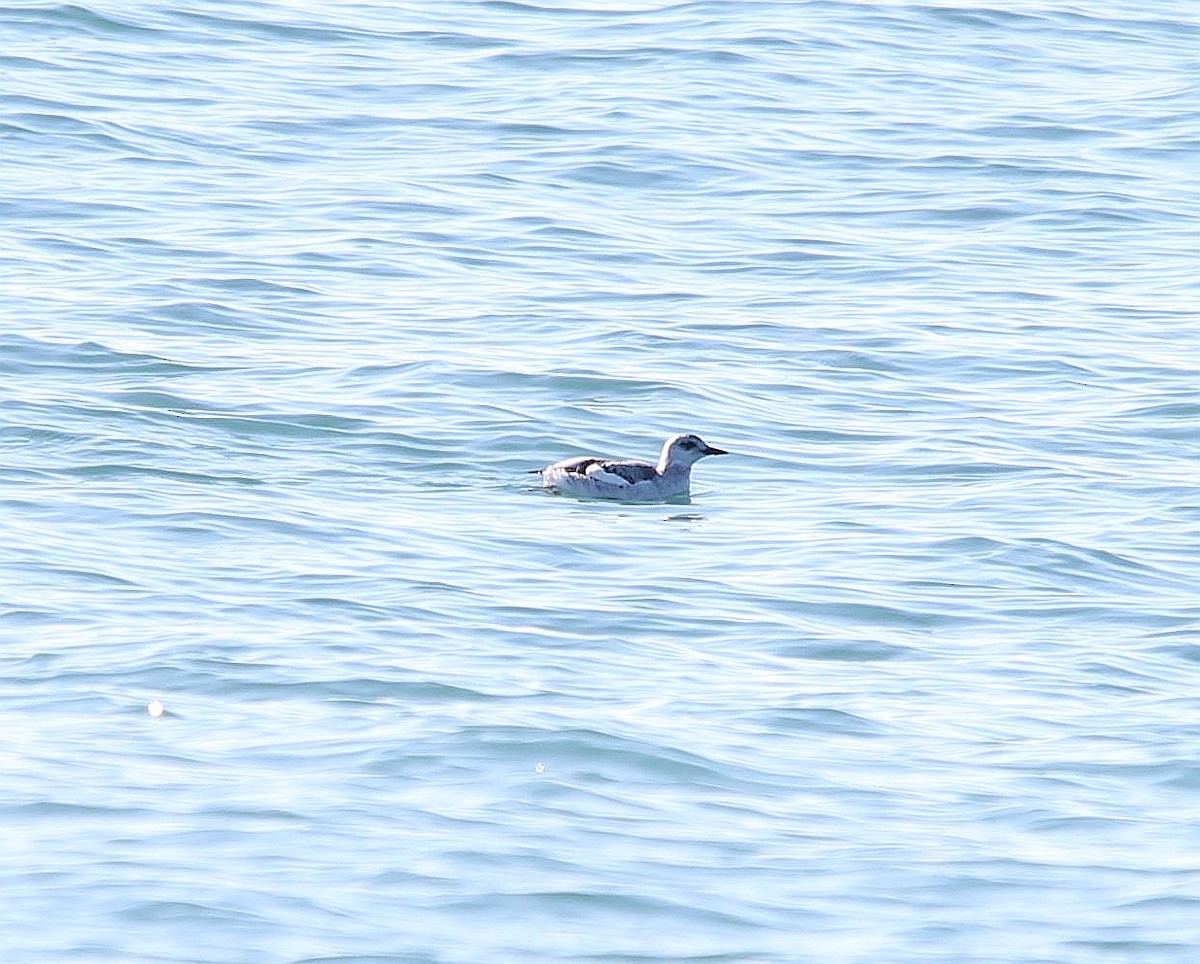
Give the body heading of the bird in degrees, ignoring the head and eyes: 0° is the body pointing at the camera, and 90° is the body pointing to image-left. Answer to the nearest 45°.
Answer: approximately 270°
